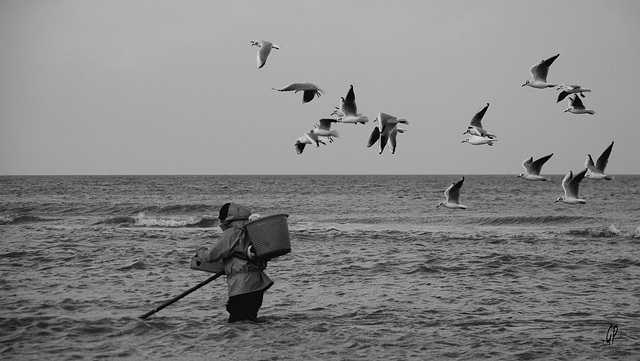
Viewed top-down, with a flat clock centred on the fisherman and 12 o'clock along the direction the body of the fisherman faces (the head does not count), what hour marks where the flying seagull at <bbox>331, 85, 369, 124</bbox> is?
The flying seagull is roughly at 4 o'clock from the fisherman.

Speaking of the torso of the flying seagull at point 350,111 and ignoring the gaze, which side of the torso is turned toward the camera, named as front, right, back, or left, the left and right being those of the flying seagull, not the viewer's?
left

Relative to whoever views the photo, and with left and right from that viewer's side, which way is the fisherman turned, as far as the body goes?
facing to the left of the viewer

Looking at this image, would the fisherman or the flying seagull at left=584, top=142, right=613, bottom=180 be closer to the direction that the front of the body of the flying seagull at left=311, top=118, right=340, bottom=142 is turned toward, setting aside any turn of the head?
the fisherman

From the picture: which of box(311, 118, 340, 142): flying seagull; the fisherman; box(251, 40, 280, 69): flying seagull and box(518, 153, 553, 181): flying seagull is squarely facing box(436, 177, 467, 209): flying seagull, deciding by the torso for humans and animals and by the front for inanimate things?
box(518, 153, 553, 181): flying seagull

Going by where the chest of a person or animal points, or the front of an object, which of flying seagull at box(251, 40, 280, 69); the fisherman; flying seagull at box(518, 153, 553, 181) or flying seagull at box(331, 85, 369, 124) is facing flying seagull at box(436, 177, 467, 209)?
flying seagull at box(518, 153, 553, 181)

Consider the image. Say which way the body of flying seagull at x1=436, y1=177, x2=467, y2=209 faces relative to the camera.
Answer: to the viewer's left

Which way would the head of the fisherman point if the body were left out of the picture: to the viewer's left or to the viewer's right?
to the viewer's left

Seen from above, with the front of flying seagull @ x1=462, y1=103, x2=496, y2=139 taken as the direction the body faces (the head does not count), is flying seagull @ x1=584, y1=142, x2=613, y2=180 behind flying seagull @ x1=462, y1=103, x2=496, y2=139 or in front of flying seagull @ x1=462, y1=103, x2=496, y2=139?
behind
